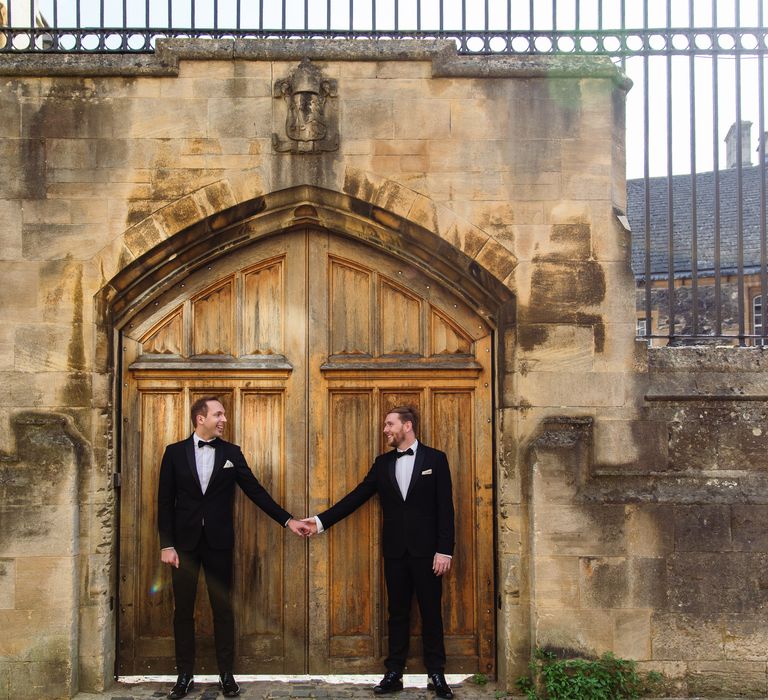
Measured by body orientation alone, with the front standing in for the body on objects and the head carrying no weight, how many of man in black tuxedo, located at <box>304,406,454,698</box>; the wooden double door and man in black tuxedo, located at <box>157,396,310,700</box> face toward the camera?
3

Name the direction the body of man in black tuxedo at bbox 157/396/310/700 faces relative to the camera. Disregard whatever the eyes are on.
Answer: toward the camera

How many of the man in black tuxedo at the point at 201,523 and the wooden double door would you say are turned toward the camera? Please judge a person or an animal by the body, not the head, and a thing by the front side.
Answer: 2

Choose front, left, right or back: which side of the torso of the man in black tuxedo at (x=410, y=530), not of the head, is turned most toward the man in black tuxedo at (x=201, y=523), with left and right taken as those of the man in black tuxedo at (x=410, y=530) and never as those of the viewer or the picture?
right

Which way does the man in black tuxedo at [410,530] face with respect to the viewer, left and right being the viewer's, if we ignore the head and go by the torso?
facing the viewer

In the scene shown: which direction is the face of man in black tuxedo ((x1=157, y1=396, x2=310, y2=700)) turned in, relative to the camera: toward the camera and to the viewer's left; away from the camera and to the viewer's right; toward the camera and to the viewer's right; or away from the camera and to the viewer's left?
toward the camera and to the viewer's right

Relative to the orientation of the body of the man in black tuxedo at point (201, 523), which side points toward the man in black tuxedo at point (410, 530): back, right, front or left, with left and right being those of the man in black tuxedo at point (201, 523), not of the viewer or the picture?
left
